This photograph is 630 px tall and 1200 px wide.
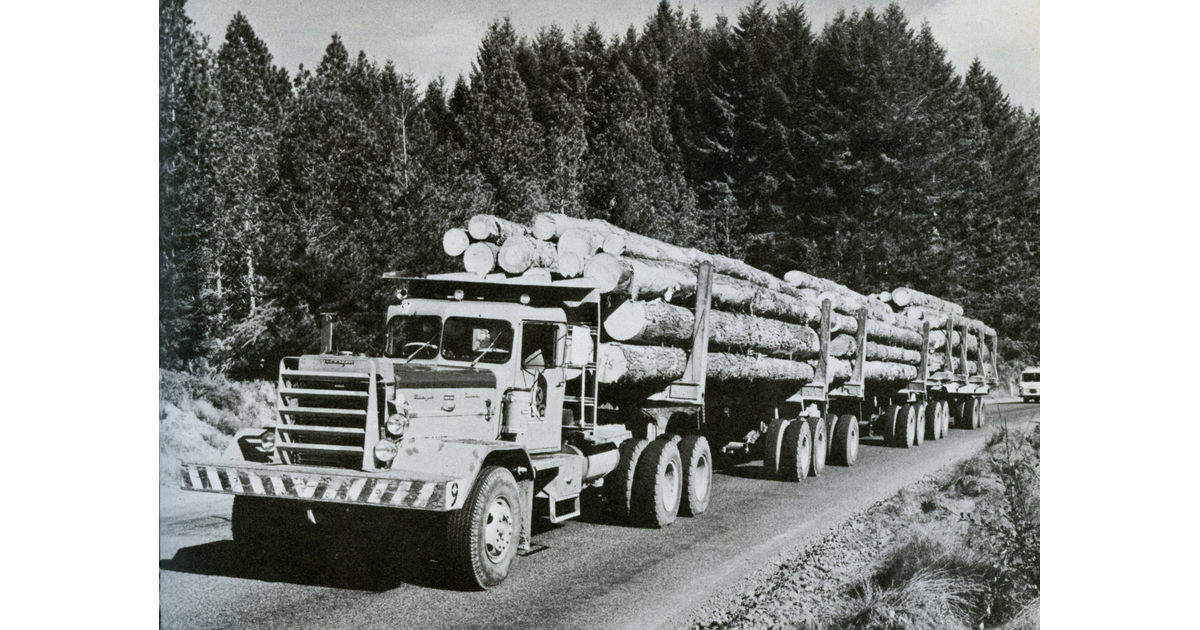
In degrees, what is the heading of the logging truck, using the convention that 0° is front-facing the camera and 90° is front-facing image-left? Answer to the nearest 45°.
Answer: approximately 45°

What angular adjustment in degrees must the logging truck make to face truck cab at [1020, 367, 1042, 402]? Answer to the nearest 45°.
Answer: approximately 135° to its left
